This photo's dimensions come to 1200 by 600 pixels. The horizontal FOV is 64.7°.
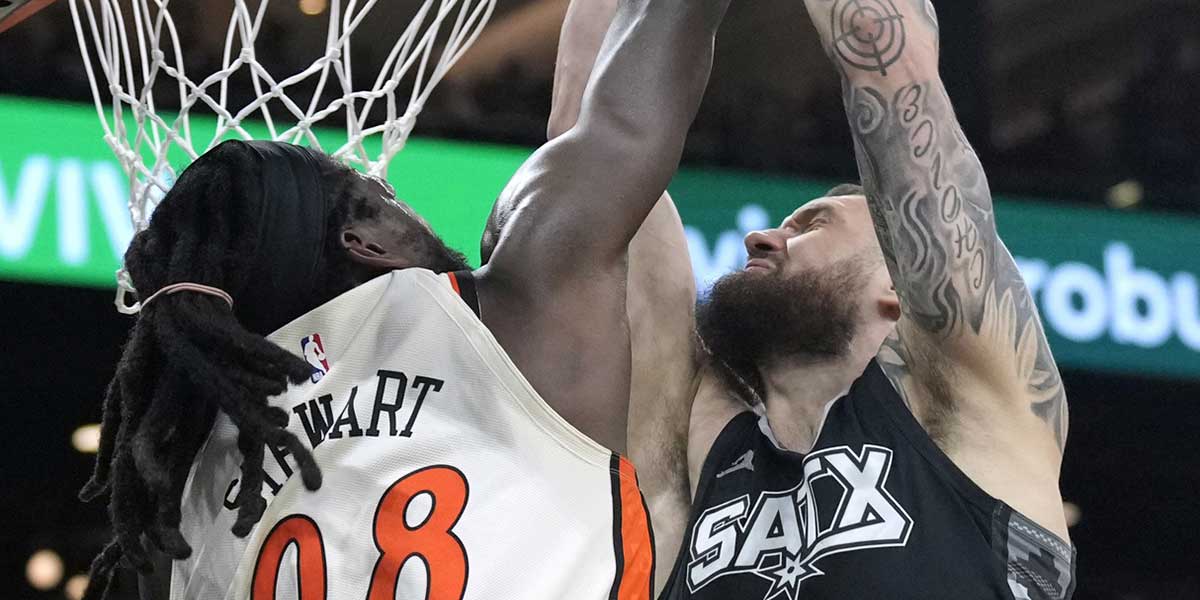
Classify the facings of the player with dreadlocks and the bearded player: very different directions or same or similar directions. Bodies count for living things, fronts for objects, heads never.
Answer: very different directions

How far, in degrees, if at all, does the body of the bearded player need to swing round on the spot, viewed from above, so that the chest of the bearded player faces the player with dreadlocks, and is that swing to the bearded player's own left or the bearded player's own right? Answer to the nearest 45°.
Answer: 0° — they already face them

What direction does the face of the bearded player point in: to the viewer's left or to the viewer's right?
to the viewer's left

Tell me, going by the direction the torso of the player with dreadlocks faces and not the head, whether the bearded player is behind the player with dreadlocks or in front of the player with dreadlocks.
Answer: in front

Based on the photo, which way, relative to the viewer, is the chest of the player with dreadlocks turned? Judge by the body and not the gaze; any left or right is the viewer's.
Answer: facing away from the viewer and to the right of the viewer

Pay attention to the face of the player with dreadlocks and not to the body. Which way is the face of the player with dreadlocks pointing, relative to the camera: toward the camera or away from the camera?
away from the camera

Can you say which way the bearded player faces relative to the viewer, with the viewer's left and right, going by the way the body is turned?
facing the viewer and to the left of the viewer
